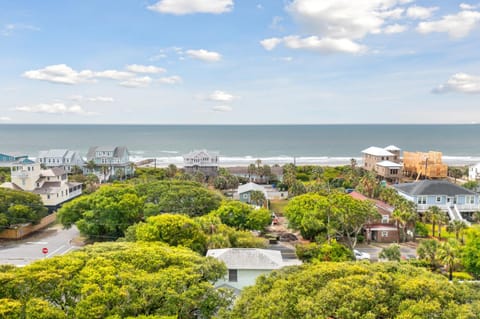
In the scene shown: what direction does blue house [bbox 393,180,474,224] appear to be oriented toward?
toward the camera

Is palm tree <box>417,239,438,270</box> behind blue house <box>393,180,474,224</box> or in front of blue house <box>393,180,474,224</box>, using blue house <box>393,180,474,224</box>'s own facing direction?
in front

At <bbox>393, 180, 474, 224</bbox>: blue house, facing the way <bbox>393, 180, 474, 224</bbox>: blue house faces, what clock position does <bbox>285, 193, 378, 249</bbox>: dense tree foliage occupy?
The dense tree foliage is roughly at 1 o'clock from the blue house.

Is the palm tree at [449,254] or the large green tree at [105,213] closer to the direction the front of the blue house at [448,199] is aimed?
the palm tree

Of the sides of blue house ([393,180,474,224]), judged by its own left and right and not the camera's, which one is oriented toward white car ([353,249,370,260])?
front

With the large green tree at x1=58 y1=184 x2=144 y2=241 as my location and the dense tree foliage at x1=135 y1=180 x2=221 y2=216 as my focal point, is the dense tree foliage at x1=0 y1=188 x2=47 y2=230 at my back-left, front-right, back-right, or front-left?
back-left

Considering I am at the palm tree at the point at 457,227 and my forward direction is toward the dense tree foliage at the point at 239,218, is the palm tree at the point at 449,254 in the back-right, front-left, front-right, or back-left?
front-left

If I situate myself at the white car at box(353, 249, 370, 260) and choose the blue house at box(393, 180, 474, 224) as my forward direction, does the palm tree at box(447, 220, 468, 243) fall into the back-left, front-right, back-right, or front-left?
front-right

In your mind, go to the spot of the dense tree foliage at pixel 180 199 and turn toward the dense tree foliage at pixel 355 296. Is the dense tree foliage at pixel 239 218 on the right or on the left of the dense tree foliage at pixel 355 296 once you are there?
left

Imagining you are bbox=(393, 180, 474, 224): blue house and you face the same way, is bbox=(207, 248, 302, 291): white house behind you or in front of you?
in front

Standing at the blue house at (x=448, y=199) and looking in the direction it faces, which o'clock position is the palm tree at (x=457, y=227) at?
The palm tree is roughly at 12 o'clock from the blue house.

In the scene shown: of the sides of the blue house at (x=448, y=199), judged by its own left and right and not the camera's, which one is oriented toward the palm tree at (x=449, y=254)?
front

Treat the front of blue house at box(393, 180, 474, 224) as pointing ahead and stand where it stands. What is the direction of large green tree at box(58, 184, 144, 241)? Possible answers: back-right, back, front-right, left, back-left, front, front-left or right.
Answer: front-right

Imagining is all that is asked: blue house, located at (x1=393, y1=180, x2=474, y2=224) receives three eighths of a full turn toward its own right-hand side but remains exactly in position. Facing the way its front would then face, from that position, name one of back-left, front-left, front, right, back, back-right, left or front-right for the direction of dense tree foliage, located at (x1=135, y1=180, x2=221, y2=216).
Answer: left

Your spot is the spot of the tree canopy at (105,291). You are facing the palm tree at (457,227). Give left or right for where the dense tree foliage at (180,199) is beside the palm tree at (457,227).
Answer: left

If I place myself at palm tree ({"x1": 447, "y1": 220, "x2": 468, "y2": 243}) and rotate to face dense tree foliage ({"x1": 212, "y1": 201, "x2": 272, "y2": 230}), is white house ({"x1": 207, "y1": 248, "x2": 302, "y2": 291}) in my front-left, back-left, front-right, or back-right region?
front-left

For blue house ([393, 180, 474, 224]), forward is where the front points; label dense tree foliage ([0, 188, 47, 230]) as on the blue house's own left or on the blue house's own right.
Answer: on the blue house's own right
